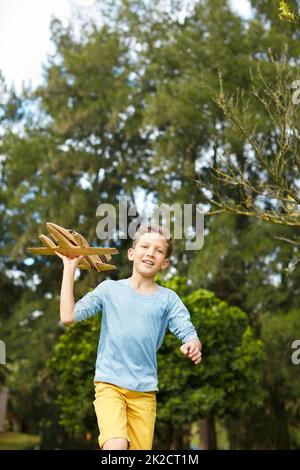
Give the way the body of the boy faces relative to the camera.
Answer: toward the camera

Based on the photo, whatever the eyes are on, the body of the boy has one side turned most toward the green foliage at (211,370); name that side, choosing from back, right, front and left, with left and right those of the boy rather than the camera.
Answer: back

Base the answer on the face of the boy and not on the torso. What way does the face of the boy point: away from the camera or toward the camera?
toward the camera
